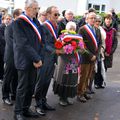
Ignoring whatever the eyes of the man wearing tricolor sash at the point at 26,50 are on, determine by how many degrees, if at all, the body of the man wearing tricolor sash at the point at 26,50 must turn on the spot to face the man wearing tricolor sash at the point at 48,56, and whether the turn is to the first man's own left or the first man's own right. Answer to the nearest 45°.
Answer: approximately 90° to the first man's own left

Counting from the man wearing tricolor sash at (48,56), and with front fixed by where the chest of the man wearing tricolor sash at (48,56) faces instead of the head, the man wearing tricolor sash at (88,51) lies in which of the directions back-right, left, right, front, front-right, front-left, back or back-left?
left

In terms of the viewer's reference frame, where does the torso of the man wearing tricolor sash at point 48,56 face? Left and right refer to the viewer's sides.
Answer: facing the viewer and to the right of the viewer

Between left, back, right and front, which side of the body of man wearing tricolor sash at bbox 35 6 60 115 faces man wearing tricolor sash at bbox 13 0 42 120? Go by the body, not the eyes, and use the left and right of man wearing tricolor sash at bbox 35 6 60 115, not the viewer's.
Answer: right

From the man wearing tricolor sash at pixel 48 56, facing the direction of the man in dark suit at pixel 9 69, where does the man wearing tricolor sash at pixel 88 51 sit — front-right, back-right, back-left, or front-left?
back-right

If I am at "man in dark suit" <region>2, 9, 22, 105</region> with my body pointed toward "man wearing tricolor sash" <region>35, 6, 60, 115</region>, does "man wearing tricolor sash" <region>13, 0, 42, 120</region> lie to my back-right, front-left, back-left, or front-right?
front-right

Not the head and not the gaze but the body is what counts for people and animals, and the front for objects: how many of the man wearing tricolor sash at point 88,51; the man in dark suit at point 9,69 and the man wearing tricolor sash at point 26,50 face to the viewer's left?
0

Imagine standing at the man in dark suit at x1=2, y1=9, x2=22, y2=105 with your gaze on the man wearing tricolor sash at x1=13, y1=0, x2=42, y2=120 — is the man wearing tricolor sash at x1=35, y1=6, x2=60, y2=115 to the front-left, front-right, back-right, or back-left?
front-left

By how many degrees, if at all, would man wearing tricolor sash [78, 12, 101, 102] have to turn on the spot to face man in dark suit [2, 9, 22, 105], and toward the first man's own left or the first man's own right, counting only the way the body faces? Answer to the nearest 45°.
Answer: approximately 90° to the first man's own right
